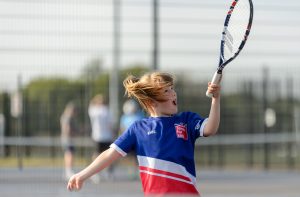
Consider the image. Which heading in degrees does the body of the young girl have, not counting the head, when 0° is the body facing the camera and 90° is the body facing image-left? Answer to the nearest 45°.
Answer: approximately 0°

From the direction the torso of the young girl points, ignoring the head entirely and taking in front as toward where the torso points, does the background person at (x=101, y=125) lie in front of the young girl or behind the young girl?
behind
